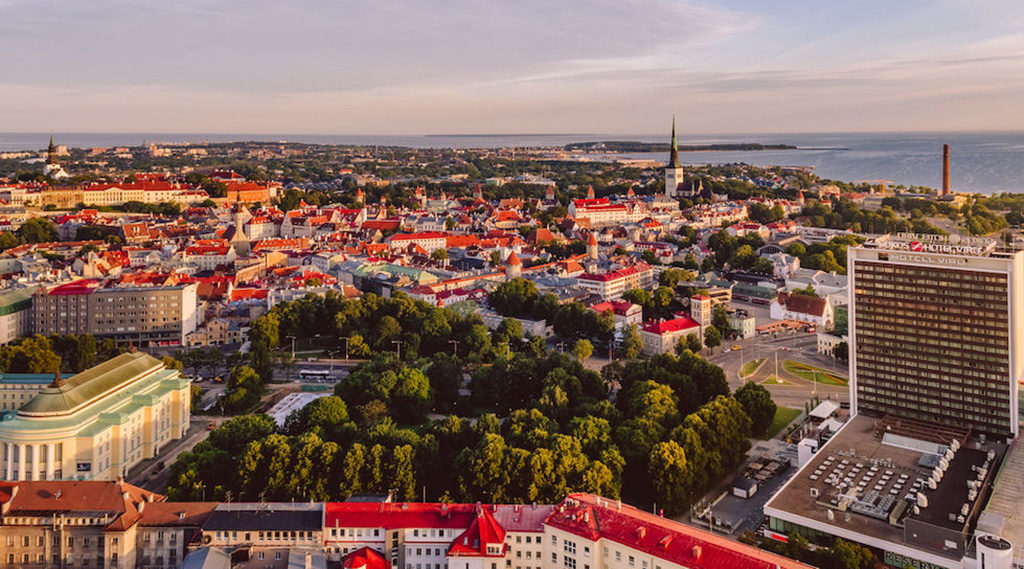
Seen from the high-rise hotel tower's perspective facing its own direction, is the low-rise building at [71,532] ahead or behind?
ahead

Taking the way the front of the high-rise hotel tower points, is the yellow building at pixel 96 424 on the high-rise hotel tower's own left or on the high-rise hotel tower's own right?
on the high-rise hotel tower's own right

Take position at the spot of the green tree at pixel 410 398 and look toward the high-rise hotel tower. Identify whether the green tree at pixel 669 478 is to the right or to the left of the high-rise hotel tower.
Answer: right

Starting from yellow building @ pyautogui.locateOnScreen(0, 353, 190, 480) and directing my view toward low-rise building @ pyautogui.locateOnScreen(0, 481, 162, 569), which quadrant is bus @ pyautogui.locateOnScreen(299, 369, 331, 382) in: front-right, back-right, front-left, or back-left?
back-left

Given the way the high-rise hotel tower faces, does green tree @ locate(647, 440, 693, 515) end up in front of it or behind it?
in front

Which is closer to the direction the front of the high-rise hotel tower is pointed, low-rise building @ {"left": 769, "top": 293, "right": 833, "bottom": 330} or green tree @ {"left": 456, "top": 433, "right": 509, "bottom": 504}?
the green tree

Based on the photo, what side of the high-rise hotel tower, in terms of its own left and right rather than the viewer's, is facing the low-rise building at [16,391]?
right

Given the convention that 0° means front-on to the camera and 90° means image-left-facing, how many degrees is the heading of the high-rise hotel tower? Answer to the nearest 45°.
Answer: approximately 0°
